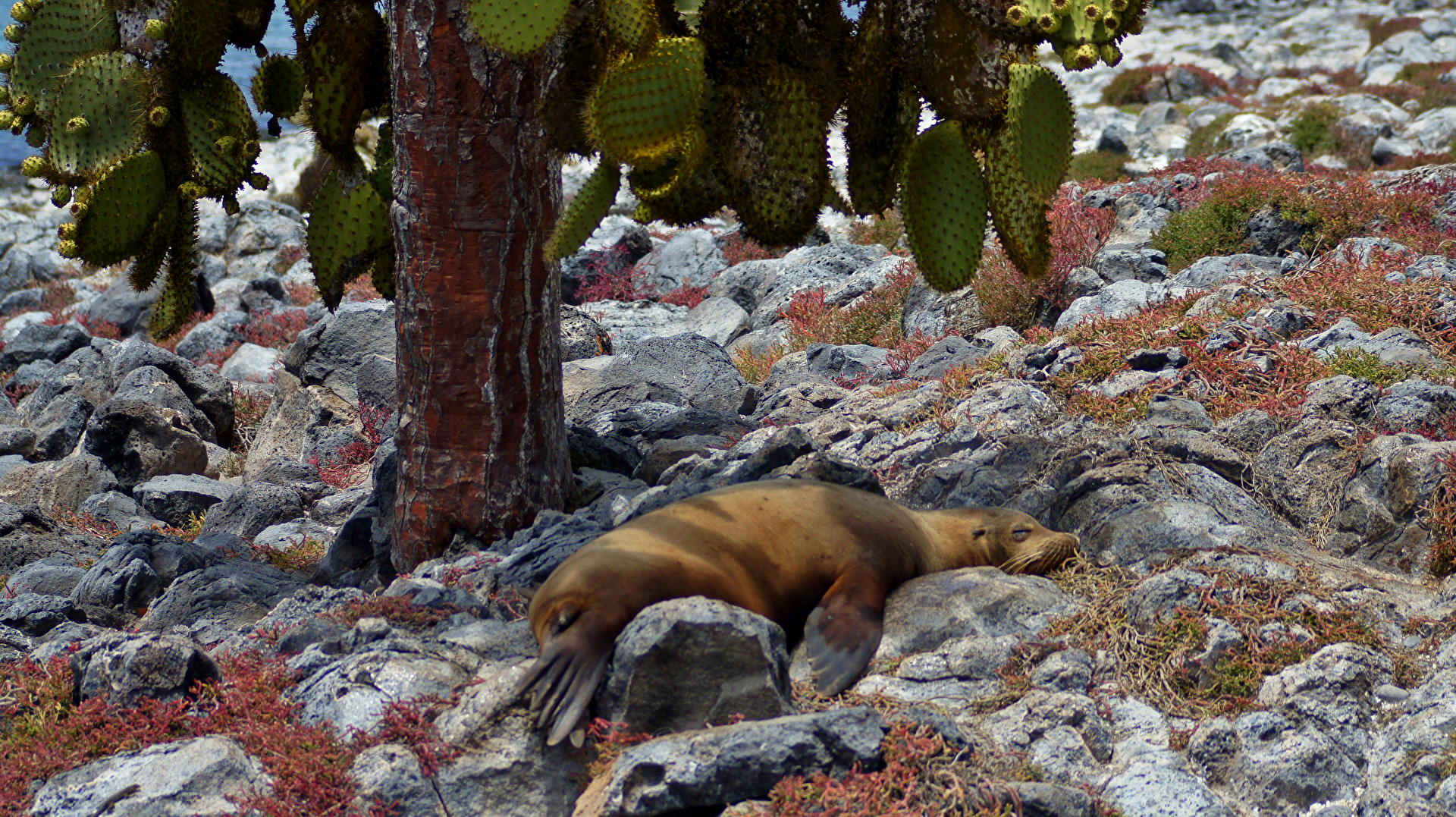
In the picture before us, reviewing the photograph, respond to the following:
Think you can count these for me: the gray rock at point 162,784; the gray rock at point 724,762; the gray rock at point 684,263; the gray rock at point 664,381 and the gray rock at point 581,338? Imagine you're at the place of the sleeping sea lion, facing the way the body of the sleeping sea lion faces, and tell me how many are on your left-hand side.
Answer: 3

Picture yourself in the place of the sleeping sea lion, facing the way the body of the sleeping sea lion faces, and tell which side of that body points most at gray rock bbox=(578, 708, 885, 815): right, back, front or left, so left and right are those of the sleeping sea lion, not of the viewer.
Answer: right

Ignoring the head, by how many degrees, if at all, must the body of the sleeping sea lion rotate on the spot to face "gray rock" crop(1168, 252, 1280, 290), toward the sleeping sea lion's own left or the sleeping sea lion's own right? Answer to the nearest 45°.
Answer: approximately 45° to the sleeping sea lion's own left

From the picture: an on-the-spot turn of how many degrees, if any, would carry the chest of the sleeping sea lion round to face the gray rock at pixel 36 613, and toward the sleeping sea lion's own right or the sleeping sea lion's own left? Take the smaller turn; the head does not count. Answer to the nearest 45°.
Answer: approximately 180°

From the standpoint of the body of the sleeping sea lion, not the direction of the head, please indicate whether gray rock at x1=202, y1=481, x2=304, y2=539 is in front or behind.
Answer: behind

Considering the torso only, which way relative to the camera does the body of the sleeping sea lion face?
to the viewer's right

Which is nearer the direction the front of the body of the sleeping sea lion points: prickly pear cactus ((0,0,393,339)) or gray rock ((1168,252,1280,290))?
the gray rock

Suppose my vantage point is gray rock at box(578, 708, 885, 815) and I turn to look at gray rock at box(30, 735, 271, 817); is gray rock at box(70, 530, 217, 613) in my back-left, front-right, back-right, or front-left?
front-right

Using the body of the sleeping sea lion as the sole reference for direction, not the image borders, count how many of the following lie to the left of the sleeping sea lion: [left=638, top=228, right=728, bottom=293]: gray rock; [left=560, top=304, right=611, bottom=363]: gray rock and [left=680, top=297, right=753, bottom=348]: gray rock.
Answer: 3

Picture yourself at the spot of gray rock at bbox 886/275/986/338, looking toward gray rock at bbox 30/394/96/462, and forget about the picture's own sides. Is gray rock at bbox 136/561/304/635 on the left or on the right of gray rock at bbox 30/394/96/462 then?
left

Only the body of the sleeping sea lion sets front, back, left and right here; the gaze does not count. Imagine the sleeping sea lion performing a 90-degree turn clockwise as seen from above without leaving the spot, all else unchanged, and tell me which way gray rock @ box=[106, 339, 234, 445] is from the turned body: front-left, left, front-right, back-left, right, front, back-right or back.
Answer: back-right

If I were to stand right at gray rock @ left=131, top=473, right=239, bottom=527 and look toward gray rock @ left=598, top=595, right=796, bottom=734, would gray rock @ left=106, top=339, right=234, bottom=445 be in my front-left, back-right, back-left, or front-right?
back-left

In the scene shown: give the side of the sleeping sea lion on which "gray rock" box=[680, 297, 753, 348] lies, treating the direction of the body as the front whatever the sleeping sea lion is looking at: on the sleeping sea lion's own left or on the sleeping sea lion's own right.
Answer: on the sleeping sea lion's own left

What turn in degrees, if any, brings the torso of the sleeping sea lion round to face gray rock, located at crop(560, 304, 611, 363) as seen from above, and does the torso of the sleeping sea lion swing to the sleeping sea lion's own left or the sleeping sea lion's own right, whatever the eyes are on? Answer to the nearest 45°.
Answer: approximately 90° to the sleeping sea lion's own left

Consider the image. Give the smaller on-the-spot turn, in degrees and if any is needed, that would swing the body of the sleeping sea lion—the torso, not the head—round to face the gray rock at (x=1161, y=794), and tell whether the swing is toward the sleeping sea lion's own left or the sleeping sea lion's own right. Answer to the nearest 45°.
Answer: approximately 45° to the sleeping sea lion's own right
